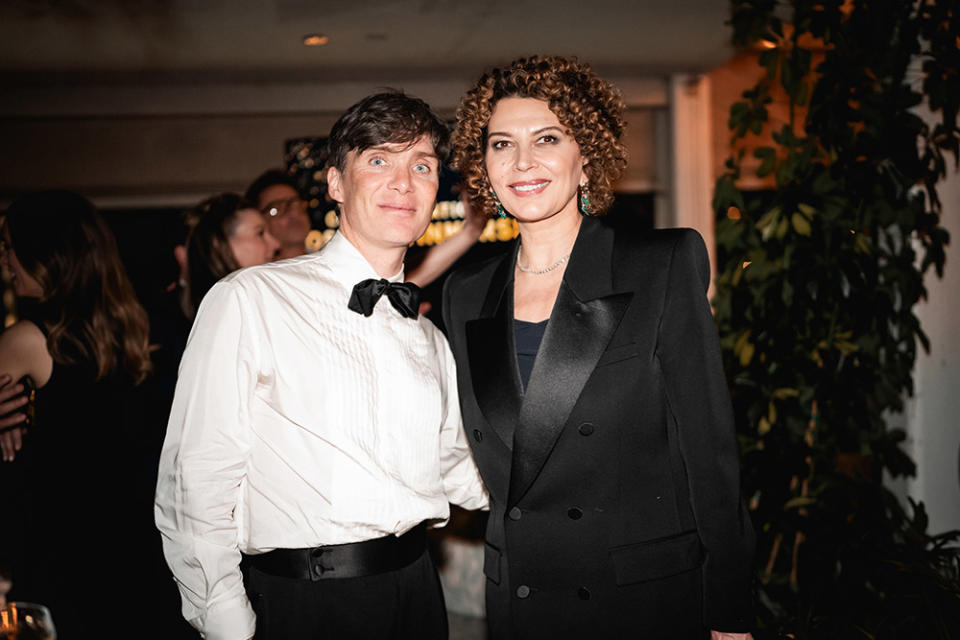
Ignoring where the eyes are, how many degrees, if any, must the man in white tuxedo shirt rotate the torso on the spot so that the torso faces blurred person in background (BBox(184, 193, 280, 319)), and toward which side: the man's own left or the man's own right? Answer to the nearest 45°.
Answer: approximately 135° to the man's own left

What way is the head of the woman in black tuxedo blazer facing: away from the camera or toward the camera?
toward the camera

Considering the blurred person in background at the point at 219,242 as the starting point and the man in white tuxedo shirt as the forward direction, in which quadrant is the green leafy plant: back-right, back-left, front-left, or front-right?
front-left

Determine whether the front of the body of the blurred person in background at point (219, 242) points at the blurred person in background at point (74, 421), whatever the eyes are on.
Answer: no

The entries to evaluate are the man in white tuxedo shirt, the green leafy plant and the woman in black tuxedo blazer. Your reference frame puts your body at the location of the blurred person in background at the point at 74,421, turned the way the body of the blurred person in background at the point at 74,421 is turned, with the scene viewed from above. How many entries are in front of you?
0

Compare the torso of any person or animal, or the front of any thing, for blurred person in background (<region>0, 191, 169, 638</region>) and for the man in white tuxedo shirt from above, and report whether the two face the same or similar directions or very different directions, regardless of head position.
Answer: very different directions

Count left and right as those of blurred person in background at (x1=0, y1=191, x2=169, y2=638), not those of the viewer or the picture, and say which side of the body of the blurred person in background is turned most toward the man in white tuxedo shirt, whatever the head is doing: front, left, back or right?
back

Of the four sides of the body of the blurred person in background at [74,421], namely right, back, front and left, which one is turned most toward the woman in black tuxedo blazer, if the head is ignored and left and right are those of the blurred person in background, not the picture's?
back

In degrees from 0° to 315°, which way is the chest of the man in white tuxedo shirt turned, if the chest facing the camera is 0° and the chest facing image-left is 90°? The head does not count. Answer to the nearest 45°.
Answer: approximately 315°

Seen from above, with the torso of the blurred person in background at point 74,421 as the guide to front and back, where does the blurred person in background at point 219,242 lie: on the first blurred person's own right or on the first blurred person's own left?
on the first blurred person's own right

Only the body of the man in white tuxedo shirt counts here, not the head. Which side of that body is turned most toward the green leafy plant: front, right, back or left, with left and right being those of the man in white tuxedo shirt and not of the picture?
left
